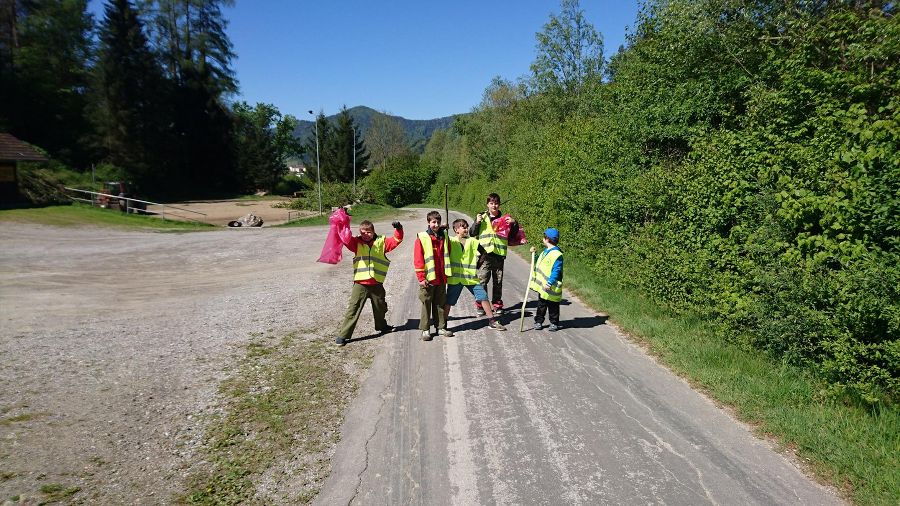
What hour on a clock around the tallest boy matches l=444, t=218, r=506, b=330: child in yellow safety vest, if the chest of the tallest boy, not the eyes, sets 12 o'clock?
The child in yellow safety vest is roughly at 1 o'clock from the tallest boy.

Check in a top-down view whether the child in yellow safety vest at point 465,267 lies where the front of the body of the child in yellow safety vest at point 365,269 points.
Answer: no

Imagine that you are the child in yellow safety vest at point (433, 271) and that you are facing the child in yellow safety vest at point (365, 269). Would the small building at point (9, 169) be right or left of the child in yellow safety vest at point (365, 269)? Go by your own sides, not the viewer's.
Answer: right

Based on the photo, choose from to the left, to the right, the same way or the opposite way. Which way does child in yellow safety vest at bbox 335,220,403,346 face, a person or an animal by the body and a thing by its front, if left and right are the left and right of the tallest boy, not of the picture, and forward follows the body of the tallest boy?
the same way

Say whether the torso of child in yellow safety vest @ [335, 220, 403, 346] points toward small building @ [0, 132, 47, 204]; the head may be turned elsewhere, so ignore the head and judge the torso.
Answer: no

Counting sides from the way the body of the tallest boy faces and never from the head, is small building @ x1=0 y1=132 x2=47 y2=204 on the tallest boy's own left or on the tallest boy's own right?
on the tallest boy's own right

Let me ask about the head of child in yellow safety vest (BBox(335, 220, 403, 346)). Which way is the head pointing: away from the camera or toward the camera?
toward the camera

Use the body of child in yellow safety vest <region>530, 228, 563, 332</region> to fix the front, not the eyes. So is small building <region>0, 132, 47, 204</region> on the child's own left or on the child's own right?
on the child's own right

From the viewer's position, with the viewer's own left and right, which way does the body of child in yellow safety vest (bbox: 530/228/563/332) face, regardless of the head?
facing the viewer and to the left of the viewer

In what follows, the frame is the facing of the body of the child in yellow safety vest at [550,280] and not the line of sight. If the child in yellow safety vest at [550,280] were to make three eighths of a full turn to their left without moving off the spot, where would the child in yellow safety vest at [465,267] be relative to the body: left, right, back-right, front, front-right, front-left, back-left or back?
back

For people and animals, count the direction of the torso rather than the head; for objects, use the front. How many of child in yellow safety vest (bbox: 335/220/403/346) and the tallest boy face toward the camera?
2

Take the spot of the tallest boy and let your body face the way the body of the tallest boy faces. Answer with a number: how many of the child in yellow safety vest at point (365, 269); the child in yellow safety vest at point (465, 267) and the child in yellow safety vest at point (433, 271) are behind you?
0

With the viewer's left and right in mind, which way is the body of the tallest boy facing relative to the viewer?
facing the viewer

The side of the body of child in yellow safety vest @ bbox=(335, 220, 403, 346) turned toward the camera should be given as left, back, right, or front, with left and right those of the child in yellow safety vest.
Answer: front
